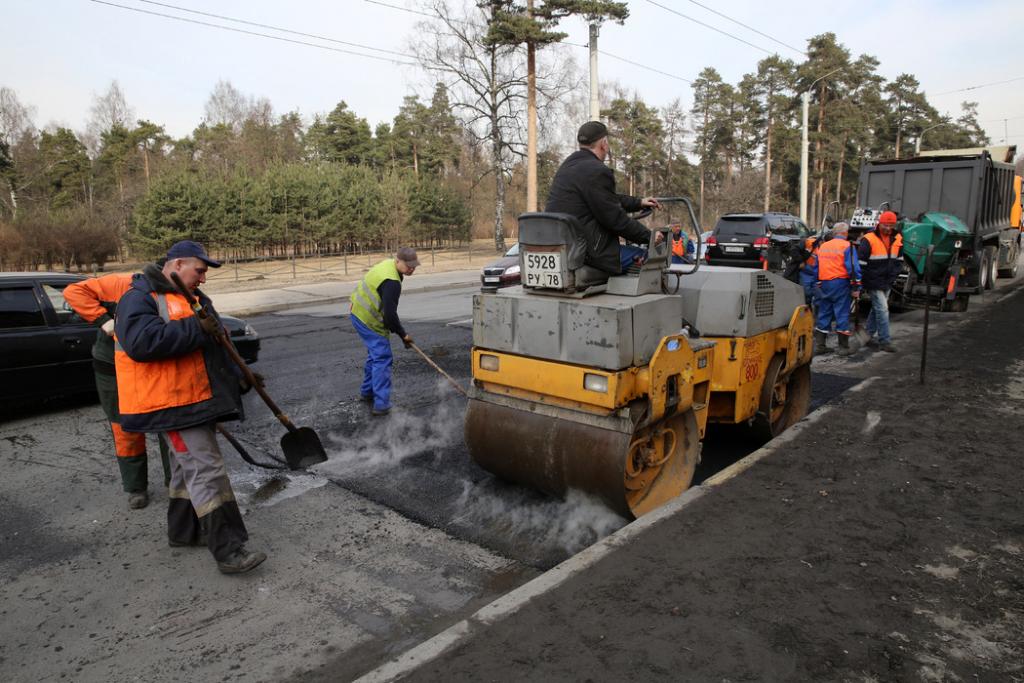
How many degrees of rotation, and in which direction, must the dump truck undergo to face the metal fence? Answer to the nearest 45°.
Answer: approximately 135° to its left

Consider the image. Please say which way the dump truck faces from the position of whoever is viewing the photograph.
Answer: facing away from the viewer and to the right of the viewer

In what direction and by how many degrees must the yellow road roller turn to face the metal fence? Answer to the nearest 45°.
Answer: approximately 90° to its left

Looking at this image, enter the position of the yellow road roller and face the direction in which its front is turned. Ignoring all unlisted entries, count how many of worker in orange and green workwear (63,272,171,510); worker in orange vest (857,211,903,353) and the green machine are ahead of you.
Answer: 2

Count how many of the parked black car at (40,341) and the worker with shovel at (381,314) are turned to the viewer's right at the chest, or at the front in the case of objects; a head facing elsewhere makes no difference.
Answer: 2

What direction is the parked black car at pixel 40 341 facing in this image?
to the viewer's right

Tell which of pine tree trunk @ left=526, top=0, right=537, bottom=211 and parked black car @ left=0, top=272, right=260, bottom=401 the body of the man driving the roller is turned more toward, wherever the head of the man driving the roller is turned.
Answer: the pine tree trunk

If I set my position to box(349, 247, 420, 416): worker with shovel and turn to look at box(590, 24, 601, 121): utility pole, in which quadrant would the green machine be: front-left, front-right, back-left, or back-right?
front-right

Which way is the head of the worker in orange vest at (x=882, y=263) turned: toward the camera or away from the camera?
toward the camera

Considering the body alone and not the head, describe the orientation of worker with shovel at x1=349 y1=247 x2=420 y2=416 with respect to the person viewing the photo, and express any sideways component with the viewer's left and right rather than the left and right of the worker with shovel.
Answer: facing to the right of the viewer

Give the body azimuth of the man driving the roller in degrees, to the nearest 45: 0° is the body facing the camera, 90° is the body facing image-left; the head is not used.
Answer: approximately 225°

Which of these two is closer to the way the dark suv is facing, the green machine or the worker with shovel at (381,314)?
the green machine

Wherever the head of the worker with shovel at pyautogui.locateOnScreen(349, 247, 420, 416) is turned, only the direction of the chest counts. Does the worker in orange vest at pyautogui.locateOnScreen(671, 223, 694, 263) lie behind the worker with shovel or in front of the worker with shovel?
in front

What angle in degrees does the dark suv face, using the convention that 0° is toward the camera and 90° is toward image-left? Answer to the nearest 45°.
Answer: approximately 225°
